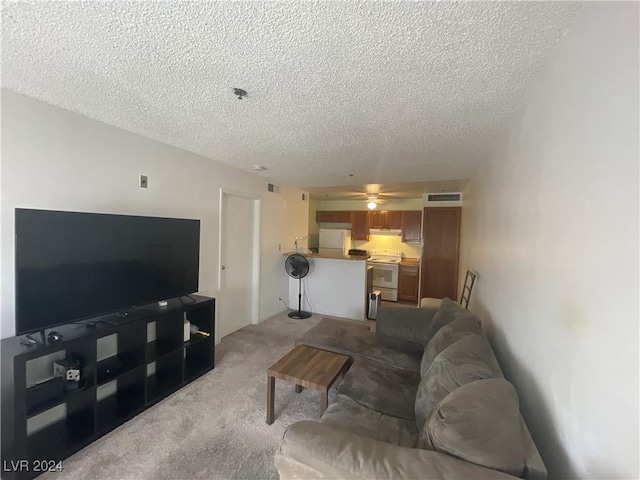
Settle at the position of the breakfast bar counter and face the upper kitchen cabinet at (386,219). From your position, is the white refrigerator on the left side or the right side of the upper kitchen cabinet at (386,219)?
left

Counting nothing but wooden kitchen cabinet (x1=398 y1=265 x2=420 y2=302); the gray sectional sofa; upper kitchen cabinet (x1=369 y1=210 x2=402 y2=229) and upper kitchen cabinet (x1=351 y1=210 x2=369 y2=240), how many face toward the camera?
3

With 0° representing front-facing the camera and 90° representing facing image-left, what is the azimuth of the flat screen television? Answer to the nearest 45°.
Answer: approximately 315°

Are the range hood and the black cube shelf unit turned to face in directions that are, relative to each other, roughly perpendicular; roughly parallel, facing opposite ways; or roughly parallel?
roughly perpendicular

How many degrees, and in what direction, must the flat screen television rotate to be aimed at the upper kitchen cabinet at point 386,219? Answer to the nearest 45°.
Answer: approximately 45° to its left

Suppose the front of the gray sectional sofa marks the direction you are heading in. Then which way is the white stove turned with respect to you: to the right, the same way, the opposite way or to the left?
to the left

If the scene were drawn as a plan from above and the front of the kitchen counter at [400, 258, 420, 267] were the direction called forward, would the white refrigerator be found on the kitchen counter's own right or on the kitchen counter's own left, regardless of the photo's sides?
on the kitchen counter's own right

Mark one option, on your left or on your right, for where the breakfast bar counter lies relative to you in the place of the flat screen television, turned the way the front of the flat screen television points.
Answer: on your left

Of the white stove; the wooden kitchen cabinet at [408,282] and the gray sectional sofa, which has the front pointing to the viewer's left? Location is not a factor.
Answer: the gray sectional sofa

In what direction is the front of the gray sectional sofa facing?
to the viewer's left

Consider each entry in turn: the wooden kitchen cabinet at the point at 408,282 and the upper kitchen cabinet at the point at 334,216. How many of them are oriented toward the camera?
2

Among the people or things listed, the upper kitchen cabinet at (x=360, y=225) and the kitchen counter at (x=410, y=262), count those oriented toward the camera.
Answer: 2
